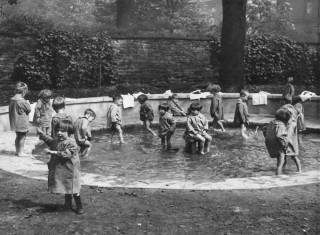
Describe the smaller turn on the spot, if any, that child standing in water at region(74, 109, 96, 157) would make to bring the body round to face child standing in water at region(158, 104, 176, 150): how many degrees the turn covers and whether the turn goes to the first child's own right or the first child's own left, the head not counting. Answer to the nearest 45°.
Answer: approximately 45° to the first child's own left

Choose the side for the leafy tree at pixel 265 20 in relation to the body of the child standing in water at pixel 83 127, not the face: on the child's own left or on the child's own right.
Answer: on the child's own left

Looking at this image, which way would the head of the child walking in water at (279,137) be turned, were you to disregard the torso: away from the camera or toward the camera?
away from the camera

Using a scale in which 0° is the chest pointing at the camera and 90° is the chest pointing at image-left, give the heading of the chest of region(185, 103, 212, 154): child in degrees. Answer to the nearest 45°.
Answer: approximately 315°

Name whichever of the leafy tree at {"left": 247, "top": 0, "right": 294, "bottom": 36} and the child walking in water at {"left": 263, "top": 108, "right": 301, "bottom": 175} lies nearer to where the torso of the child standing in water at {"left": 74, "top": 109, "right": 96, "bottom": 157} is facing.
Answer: the child walking in water

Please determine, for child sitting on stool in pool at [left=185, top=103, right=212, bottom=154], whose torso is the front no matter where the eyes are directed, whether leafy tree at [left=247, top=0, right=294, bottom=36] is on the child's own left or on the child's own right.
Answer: on the child's own left

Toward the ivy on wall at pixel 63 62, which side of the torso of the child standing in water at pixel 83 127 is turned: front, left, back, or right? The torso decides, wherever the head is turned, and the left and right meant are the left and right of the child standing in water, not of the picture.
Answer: left
